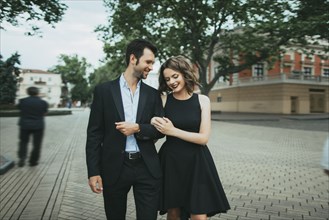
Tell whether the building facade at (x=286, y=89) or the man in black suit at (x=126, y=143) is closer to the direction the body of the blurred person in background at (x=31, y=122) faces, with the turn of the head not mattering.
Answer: the building facade

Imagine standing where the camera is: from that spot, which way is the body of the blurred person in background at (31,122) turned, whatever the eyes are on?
away from the camera

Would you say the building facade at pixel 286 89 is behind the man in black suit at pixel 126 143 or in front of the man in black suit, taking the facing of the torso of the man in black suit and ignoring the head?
behind

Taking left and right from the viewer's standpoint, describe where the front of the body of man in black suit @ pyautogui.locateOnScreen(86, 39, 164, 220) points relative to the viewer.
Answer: facing the viewer

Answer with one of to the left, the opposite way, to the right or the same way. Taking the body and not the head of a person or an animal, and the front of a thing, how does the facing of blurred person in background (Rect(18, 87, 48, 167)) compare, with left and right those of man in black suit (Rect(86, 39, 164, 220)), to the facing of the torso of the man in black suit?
the opposite way

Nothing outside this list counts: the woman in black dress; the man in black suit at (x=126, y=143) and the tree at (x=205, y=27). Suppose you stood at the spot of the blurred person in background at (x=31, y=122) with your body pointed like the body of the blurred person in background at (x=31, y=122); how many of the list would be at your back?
2

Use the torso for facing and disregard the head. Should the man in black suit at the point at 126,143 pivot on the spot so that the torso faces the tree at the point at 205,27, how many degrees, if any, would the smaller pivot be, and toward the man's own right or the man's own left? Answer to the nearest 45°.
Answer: approximately 180°

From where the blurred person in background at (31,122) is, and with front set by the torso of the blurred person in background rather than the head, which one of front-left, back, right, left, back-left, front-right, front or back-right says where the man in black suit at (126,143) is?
back

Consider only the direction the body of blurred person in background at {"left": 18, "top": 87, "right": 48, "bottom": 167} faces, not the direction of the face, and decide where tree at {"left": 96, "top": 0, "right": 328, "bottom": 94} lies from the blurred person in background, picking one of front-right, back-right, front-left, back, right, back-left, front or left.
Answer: front-right

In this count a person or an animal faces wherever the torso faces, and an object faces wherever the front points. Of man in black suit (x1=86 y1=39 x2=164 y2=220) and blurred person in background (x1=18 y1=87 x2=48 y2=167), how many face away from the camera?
1
